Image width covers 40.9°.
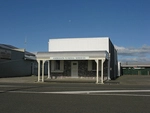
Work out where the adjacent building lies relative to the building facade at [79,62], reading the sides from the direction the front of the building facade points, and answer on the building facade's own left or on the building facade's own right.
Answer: on the building facade's own right

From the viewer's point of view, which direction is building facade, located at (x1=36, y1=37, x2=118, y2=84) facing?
toward the camera
